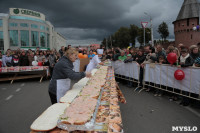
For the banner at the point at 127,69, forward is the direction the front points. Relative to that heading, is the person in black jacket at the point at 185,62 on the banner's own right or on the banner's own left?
on the banner's own left

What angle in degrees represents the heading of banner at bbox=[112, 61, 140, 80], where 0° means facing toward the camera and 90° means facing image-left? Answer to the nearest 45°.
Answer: approximately 45°

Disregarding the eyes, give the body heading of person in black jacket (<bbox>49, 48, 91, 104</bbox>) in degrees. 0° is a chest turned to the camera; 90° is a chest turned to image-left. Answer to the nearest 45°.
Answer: approximately 270°

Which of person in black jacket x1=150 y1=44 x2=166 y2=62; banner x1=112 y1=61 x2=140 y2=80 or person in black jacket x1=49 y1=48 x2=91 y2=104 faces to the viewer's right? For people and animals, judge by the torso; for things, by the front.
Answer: person in black jacket x1=49 y1=48 x2=91 y2=104

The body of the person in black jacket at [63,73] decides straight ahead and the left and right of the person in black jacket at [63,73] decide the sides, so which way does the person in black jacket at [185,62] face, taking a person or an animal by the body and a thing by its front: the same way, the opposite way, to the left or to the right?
the opposite way

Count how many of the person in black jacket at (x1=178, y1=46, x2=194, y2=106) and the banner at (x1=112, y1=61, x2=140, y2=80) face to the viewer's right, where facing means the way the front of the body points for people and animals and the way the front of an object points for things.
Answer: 0

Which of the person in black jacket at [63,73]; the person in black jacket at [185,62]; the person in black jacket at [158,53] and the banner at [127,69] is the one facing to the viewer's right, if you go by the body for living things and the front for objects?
the person in black jacket at [63,73]
